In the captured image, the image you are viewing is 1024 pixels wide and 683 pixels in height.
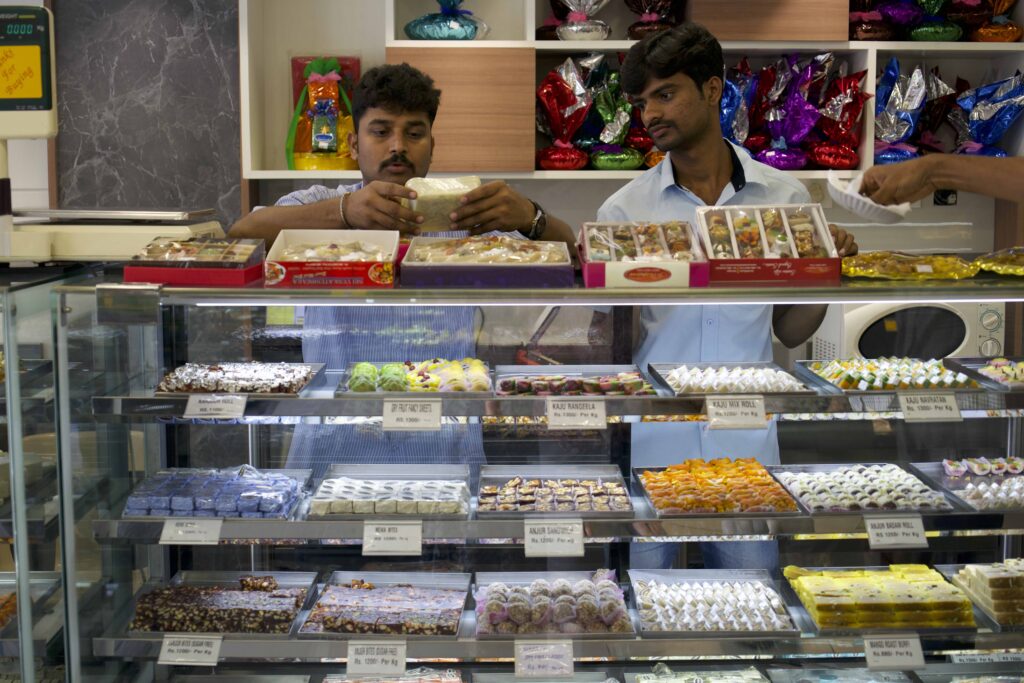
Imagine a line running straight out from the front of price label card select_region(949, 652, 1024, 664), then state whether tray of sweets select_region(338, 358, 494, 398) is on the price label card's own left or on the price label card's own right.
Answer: on the price label card's own right

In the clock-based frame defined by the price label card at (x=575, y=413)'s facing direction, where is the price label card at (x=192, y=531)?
the price label card at (x=192, y=531) is roughly at 3 o'clock from the price label card at (x=575, y=413).

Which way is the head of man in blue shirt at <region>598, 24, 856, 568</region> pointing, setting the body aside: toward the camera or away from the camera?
toward the camera

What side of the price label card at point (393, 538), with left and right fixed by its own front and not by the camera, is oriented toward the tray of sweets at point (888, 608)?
left

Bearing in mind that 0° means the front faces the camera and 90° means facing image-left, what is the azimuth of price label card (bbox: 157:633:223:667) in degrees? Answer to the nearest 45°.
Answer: approximately 0°

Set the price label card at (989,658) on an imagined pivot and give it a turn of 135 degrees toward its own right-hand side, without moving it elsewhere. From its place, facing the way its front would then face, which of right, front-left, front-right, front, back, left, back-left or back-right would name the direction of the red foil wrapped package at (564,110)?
front

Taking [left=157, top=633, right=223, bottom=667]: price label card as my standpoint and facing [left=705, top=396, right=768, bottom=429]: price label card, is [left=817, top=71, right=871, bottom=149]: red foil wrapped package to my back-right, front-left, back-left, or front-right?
front-left

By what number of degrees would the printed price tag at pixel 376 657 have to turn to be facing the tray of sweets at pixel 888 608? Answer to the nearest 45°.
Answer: approximately 90° to its left

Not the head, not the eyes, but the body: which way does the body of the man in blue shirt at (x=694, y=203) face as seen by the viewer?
toward the camera

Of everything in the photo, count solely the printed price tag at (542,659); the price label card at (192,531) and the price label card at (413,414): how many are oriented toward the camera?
3

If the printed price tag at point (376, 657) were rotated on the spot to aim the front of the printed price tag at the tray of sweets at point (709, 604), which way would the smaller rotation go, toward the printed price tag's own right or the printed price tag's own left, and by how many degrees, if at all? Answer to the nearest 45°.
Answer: approximately 90° to the printed price tag's own left

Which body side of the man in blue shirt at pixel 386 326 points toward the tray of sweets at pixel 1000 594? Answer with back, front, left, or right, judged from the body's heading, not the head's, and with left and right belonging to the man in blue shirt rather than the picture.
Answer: left
